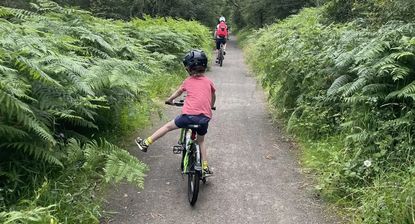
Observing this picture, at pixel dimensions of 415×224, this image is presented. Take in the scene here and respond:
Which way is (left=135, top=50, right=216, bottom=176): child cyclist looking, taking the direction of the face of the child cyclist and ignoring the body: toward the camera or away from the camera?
away from the camera

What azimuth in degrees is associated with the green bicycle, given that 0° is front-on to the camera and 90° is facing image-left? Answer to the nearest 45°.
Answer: approximately 180°
